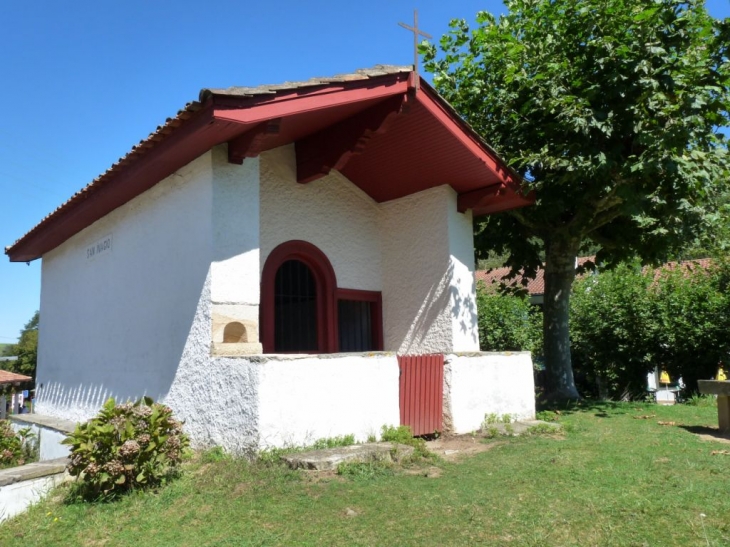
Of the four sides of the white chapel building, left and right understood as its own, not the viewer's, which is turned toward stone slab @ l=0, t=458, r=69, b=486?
right

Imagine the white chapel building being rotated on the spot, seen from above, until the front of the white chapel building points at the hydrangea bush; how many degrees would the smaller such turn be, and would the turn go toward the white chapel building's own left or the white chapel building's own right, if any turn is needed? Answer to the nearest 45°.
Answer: approximately 90° to the white chapel building's own right

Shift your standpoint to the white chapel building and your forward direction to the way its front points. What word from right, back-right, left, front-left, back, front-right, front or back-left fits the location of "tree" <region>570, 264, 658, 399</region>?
left

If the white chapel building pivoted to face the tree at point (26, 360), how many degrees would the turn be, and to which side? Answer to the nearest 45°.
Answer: approximately 180°

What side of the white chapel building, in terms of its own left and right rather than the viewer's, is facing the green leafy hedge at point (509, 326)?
left

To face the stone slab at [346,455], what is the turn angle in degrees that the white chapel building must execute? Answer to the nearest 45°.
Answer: approximately 45° to its right

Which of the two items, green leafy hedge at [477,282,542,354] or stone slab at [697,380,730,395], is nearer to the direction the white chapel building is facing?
the stone slab

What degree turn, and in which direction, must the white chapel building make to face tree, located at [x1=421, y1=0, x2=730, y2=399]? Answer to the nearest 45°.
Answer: approximately 45° to its left

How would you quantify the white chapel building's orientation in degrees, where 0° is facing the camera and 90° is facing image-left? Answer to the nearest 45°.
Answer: approximately 315°

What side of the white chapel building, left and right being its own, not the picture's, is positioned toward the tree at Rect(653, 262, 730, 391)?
left
